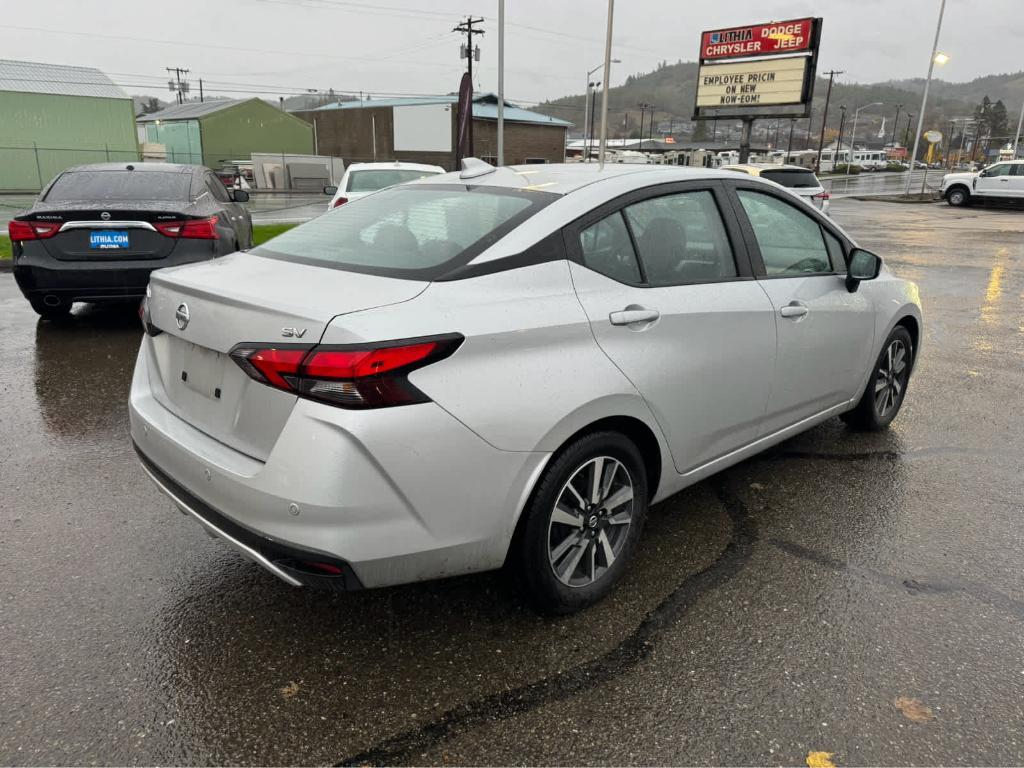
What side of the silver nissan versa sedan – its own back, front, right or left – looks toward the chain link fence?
left

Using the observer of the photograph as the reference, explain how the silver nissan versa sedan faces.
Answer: facing away from the viewer and to the right of the viewer

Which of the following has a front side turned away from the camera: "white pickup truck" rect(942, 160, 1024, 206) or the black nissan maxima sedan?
the black nissan maxima sedan

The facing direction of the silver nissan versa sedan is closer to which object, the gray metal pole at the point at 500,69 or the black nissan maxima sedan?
the gray metal pole

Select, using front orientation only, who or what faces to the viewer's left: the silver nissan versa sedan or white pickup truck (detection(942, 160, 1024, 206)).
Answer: the white pickup truck

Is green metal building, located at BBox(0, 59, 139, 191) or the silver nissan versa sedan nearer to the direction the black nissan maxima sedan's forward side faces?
the green metal building

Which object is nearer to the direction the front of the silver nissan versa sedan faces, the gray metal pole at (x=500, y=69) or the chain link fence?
the gray metal pole

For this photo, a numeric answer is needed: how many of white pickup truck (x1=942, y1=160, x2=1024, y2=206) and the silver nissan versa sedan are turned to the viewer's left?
1

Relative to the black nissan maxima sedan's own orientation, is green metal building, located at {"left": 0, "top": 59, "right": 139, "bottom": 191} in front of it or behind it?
in front

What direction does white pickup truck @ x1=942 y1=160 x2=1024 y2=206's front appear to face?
to the viewer's left

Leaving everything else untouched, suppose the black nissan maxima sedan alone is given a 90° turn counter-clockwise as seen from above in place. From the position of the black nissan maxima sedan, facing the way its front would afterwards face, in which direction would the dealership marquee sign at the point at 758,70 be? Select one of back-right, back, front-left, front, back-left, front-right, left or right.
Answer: back-right

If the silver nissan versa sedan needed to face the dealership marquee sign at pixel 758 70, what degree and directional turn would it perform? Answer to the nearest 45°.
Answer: approximately 45° to its left

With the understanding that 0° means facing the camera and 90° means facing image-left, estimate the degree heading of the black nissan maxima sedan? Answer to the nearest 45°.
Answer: approximately 180°

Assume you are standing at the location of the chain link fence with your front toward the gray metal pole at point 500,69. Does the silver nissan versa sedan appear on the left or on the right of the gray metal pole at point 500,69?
right
